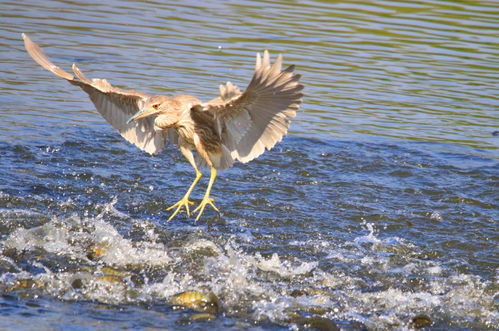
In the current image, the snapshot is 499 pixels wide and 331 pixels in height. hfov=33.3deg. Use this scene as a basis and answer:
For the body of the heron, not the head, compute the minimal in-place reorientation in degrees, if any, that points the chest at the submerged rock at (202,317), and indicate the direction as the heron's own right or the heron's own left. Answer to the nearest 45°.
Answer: approximately 45° to the heron's own left

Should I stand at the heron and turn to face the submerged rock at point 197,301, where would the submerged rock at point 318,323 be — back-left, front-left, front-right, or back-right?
front-left

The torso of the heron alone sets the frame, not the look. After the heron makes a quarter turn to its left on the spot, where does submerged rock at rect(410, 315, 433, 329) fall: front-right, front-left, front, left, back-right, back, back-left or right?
front

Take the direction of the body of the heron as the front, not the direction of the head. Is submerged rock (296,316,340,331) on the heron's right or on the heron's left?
on the heron's left

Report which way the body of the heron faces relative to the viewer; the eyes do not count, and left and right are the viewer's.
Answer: facing the viewer and to the left of the viewer
